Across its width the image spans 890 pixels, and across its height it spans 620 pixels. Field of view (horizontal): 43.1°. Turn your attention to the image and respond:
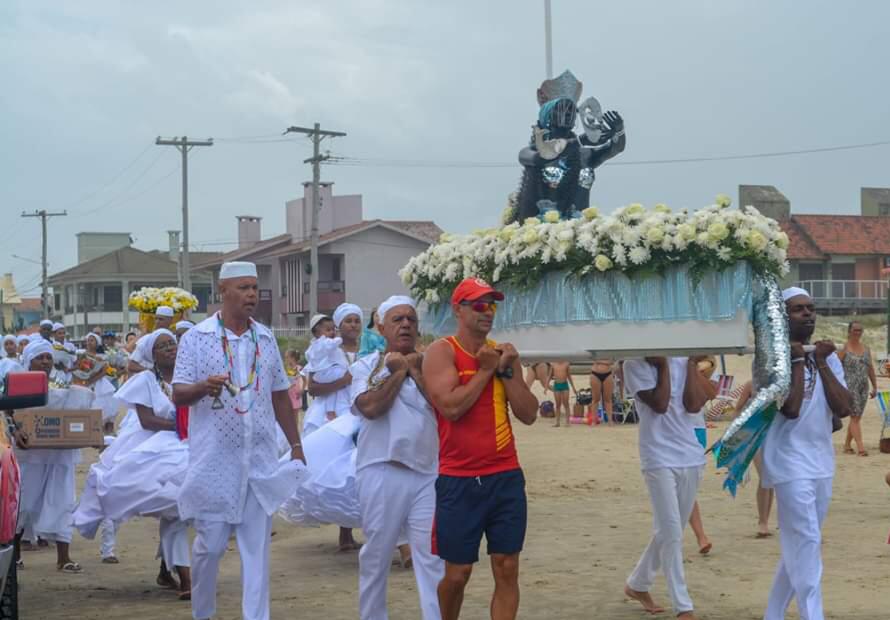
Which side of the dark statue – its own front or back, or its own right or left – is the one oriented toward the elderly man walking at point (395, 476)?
right

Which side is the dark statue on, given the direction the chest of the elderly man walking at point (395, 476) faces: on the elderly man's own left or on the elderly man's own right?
on the elderly man's own left

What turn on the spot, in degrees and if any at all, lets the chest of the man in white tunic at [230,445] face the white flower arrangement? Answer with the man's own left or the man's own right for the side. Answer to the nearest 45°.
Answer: approximately 45° to the man's own left

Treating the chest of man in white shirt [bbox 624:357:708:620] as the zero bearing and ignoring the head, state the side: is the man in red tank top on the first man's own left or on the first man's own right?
on the first man's own right

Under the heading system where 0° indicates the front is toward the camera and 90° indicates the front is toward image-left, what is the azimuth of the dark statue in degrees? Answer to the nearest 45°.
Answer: approximately 315°
